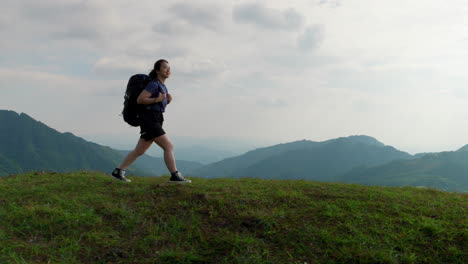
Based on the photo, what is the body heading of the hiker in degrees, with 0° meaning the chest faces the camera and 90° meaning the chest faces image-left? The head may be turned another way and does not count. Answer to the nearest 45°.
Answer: approximately 270°
